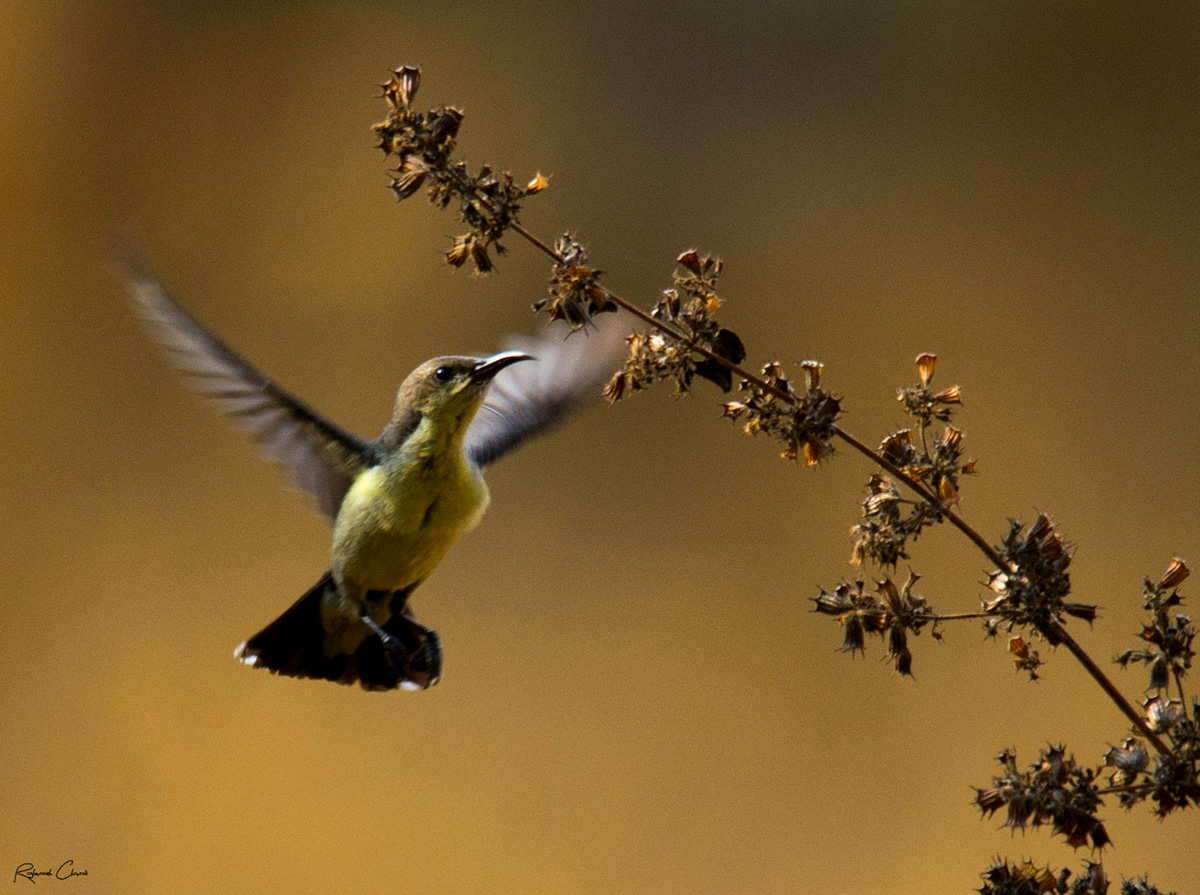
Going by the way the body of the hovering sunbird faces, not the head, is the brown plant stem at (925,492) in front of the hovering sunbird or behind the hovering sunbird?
in front
